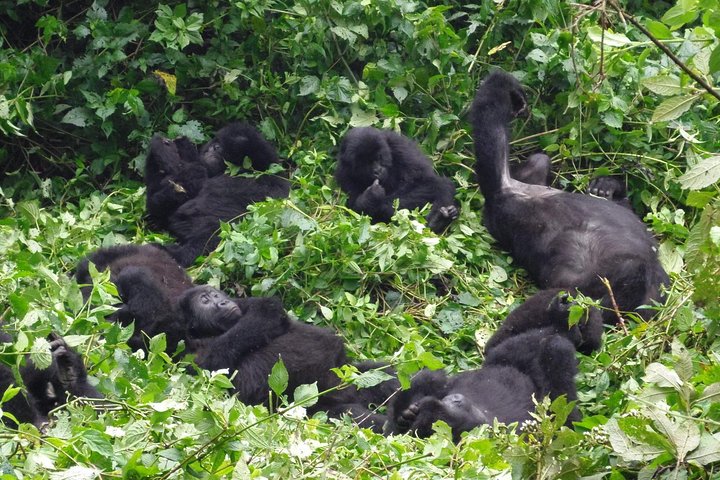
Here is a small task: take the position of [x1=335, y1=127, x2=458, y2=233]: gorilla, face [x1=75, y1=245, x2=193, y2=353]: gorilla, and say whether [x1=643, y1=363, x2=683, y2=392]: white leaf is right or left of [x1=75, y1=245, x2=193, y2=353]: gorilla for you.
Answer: left
